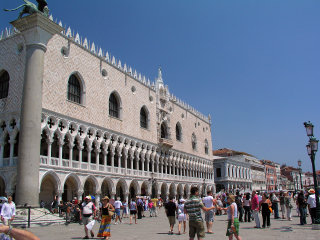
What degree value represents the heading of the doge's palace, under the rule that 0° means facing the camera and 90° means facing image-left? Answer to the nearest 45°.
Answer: approximately 315°

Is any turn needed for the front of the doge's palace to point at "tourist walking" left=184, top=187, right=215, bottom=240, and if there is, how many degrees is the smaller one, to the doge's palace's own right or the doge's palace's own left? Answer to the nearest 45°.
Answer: approximately 45° to the doge's palace's own right

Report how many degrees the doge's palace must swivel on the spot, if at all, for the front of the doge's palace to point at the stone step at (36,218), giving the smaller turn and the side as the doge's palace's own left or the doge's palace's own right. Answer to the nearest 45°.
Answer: approximately 45° to the doge's palace's own right
